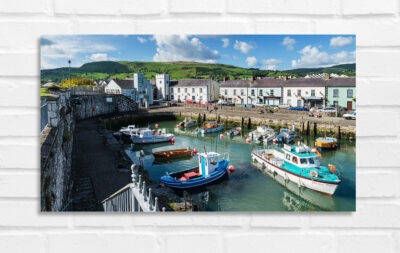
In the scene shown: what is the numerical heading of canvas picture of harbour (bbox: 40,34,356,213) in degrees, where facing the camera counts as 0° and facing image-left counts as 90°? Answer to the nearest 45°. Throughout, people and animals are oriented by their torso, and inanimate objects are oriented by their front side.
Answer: approximately 0°
